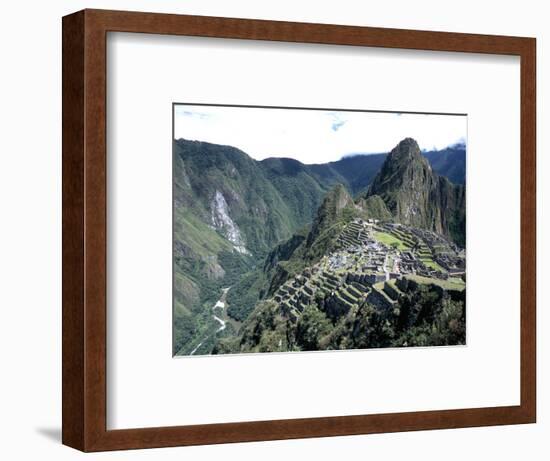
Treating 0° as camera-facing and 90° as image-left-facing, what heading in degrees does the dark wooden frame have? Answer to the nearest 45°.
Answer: approximately 315°
